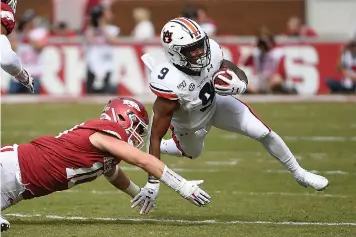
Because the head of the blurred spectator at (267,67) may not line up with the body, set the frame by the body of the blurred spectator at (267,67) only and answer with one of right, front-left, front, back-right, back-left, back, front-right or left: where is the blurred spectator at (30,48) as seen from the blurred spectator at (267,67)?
right

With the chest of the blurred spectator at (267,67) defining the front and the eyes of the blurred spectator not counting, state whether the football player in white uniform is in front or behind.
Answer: in front

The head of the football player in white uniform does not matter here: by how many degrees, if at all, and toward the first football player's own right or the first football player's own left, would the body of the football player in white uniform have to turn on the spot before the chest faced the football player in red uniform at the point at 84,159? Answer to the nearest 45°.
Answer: approximately 90° to the first football player's own right

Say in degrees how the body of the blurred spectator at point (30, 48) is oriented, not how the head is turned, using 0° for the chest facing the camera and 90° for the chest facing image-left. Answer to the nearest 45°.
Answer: approximately 315°

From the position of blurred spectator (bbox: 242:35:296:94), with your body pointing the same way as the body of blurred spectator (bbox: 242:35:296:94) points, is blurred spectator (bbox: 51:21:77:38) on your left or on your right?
on your right
